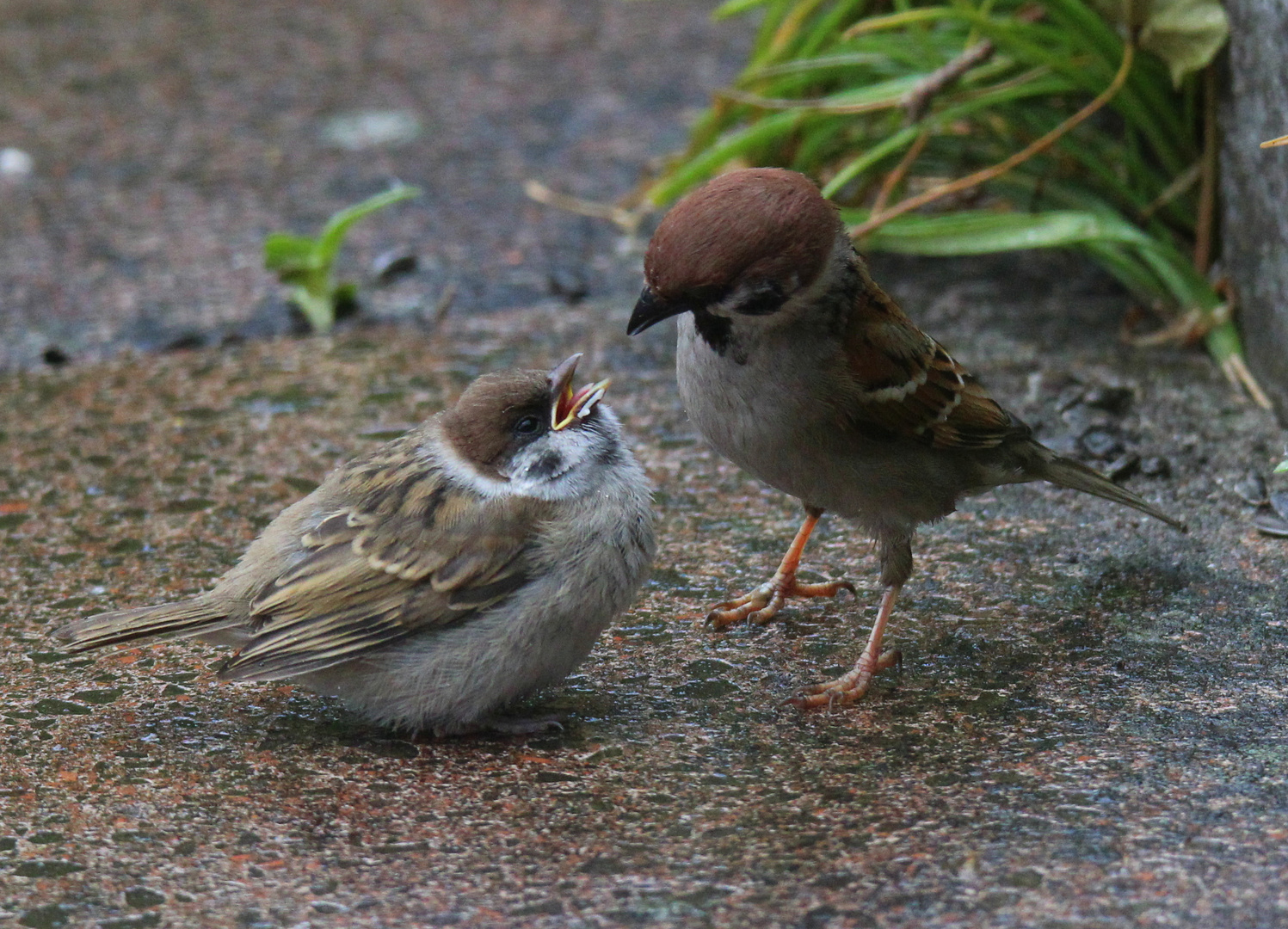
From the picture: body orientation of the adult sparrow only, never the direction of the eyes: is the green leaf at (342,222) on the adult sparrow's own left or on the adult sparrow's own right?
on the adult sparrow's own right

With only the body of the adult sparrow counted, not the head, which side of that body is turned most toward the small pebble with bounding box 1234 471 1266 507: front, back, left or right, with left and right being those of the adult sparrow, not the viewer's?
back

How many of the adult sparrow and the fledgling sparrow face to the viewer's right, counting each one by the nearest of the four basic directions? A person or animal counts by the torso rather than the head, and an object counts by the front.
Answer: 1

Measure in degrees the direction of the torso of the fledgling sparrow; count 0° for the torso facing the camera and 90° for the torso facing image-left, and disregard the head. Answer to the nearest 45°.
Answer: approximately 270°

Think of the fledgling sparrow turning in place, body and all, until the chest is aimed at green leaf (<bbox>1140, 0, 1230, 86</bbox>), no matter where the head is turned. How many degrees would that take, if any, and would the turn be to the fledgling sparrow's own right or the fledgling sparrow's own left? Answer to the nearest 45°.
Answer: approximately 45° to the fledgling sparrow's own left

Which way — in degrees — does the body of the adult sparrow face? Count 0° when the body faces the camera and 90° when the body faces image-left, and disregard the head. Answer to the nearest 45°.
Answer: approximately 45°

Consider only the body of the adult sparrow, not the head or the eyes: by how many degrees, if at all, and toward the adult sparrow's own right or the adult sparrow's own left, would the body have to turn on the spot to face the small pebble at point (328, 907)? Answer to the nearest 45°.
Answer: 0° — it already faces it

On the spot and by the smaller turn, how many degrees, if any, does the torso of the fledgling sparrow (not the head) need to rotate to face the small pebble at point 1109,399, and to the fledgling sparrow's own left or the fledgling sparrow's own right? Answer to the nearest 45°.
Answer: approximately 45° to the fledgling sparrow's own left

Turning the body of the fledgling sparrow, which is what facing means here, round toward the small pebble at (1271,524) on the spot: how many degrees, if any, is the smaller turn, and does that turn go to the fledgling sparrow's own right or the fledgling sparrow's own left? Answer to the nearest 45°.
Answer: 0° — it already faces it

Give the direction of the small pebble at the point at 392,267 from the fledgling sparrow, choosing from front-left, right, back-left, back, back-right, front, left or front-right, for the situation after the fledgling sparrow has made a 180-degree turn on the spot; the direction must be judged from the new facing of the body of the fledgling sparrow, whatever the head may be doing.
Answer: right

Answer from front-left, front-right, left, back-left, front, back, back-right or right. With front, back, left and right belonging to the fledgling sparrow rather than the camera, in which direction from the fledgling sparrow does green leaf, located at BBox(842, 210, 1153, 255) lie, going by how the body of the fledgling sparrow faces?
front-left

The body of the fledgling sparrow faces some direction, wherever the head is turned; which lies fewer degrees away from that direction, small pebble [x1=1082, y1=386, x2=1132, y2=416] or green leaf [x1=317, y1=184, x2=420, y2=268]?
the small pebble

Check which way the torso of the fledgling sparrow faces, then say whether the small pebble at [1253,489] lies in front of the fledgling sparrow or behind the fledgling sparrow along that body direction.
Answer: in front

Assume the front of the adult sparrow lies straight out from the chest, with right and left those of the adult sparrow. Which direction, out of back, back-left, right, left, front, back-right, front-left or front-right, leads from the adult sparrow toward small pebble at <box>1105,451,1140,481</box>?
back

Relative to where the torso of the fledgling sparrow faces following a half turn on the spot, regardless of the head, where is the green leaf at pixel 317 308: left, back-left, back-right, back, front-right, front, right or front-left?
right
